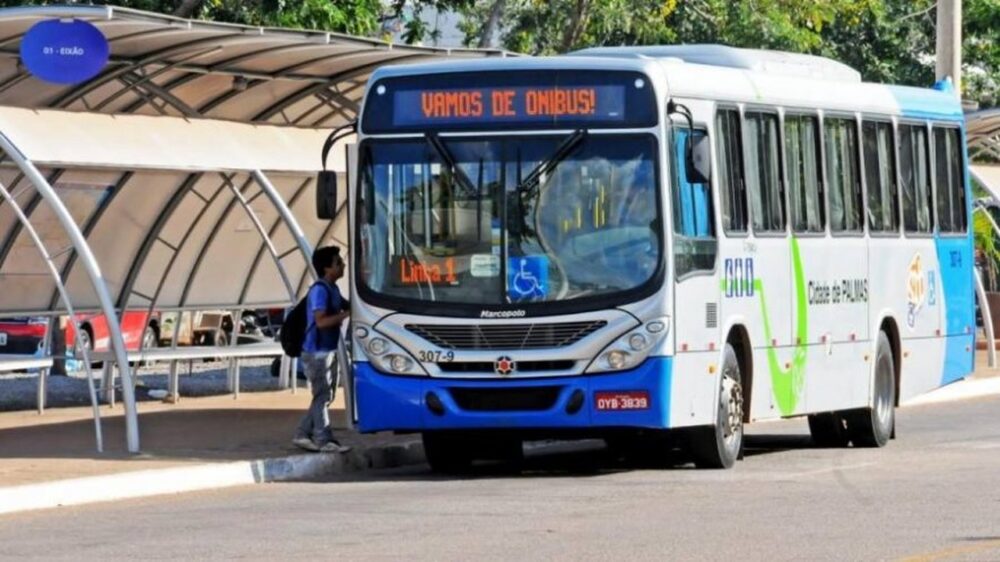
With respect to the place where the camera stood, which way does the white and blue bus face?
facing the viewer and to the left of the viewer

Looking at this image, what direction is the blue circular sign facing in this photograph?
toward the camera

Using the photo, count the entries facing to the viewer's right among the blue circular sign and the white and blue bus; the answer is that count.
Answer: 0

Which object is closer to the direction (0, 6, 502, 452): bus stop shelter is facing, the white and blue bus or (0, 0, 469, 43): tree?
the white and blue bus

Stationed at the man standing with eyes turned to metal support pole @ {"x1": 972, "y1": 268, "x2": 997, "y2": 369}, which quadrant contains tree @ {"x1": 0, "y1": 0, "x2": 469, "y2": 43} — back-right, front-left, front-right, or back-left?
front-left

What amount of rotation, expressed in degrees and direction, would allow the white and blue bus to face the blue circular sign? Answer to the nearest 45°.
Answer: approximately 45° to its right

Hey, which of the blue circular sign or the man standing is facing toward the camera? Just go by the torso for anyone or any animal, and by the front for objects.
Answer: the blue circular sign

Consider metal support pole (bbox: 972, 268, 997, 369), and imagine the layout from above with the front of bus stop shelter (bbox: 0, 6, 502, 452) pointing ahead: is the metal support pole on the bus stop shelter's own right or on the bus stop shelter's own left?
on the bus stop shelter's own left

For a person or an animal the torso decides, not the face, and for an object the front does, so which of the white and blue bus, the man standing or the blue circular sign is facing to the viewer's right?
the man standing

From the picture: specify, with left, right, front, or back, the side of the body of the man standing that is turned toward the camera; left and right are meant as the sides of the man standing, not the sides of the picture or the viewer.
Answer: right

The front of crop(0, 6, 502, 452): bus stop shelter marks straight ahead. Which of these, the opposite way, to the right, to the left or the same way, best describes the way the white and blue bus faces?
to the right

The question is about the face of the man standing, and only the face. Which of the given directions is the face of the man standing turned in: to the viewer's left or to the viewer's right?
to the viewer's right

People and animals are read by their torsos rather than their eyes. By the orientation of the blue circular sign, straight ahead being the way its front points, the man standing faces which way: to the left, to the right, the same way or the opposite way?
to the left
